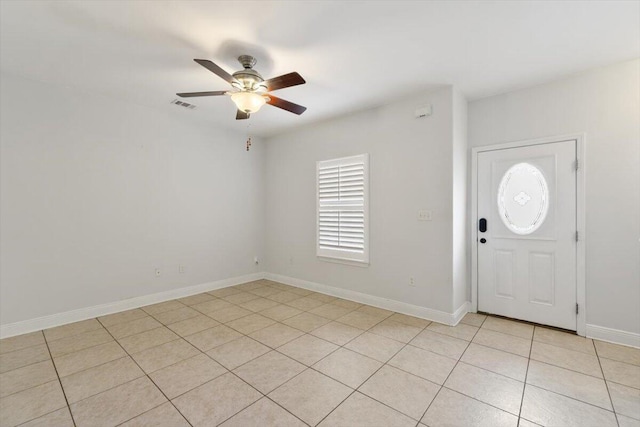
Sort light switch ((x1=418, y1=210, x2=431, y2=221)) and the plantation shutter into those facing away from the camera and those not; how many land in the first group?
0

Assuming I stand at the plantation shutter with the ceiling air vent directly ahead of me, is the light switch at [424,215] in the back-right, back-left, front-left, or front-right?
back-left

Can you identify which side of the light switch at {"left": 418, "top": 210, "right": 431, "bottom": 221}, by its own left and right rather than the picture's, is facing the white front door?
left

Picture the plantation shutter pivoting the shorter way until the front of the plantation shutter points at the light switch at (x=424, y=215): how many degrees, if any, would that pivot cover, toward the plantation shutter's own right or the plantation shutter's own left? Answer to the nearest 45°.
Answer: approximately 90° to the plantation shutter's own left

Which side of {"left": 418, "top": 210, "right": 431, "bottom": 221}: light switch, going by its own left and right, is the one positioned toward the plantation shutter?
right

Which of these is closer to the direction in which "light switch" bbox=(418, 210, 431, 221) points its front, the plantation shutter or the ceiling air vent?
the ceiling air vent

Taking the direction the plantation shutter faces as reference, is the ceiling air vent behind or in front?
in front

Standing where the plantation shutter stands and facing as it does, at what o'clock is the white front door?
The white front door is roughly at 8 o'clock from the plantation shutter.

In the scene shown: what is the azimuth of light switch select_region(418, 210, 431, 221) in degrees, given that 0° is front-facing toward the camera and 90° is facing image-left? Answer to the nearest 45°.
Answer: approximately 0°

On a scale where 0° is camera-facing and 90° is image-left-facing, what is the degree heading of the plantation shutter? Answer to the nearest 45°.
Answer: approximately 45°

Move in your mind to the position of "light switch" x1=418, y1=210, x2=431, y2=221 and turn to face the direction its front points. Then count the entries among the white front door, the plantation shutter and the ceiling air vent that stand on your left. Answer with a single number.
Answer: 1

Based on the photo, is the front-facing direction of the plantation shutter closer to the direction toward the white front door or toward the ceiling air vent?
the ceiling air vent

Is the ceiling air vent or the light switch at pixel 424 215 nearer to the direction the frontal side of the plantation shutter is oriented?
the ceiling air vent
